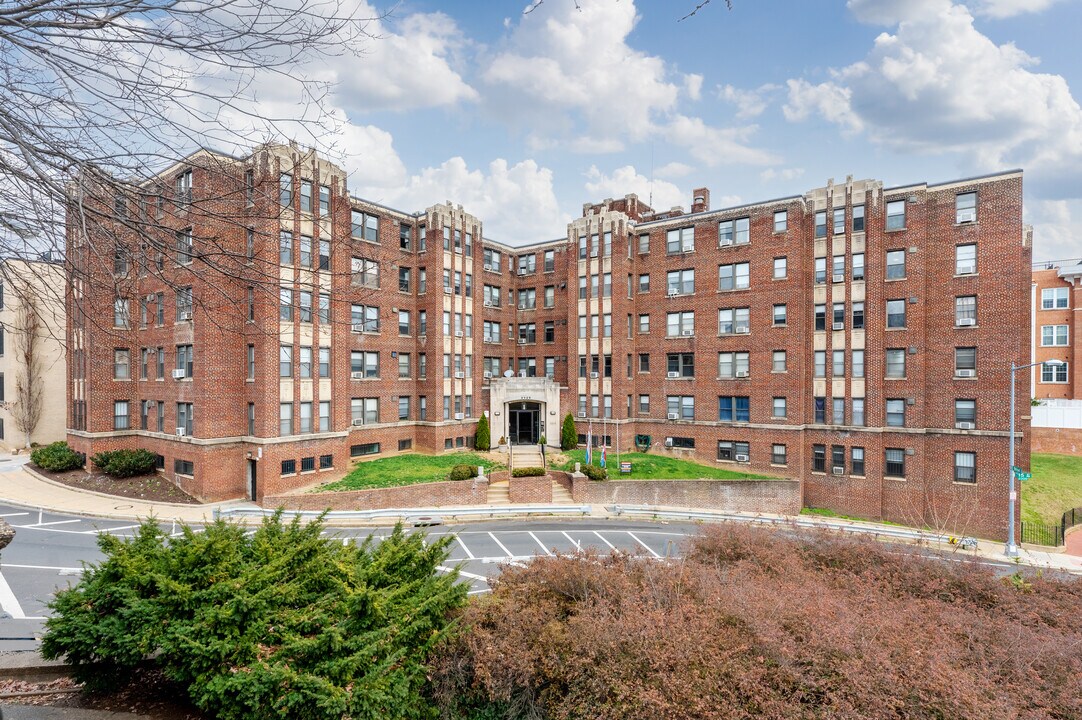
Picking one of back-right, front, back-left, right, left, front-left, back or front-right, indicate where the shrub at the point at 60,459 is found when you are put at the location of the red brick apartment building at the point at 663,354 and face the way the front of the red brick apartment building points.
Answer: right

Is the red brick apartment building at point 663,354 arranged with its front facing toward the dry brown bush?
yes

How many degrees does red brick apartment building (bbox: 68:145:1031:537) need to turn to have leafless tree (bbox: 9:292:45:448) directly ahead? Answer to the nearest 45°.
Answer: approximately 90° to its right

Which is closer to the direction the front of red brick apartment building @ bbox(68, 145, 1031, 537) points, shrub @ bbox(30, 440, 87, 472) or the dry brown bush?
the dry brown bush

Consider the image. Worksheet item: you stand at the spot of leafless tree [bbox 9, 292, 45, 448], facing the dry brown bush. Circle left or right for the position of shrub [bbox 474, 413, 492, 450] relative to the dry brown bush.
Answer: left

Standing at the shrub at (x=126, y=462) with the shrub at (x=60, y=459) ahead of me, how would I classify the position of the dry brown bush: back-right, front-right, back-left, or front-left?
back-left

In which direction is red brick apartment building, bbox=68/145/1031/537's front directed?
toward the camera

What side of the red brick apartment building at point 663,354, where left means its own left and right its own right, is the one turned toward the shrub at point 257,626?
front

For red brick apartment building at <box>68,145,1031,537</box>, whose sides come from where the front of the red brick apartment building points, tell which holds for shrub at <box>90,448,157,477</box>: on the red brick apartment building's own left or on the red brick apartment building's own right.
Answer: on the red brick apartment building's own right

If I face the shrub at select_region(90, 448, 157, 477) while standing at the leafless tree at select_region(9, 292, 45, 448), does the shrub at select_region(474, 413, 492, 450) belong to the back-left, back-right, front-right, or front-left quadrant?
front-left
